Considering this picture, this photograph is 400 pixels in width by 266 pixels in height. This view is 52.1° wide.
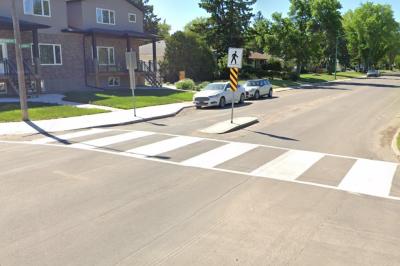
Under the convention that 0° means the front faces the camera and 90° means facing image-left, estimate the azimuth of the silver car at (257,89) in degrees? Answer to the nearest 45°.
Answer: approximately 45°

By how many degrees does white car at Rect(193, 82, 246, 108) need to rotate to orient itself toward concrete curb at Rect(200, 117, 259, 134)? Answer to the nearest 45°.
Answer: approximately 45° to its left

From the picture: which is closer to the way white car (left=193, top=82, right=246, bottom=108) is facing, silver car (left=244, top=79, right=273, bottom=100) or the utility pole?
the utility pole

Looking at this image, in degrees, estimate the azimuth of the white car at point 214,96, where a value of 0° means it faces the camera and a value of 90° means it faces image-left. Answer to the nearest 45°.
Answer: approximately 45°

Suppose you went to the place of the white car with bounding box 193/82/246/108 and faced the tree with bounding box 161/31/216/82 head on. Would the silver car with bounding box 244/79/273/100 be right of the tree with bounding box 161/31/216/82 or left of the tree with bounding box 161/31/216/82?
right

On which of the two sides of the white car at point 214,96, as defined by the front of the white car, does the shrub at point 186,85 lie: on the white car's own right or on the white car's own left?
on the white car's own right
